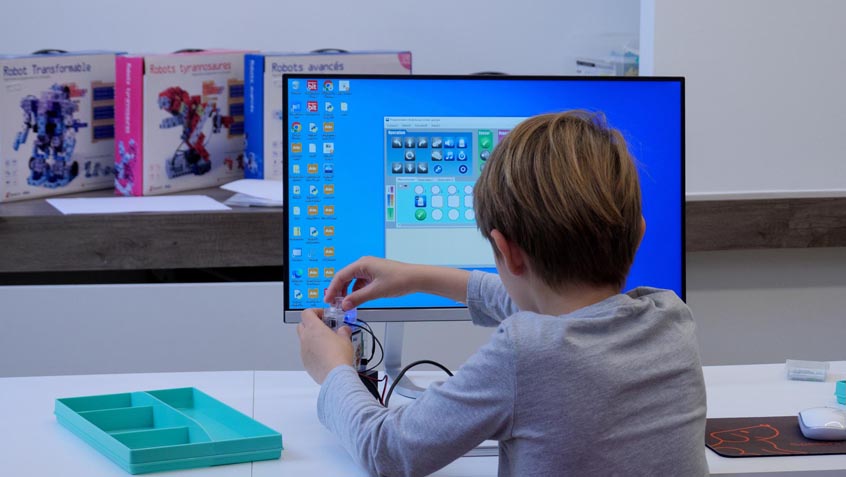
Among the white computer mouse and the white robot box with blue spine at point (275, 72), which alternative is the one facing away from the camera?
the white computer mouse

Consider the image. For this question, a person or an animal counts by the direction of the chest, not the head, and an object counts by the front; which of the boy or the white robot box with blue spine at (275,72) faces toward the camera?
the white robot box with blue spine

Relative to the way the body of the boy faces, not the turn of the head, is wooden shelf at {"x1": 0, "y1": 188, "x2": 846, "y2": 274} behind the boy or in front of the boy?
in front

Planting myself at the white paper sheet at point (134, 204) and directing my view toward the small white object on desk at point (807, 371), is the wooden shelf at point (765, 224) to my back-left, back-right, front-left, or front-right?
front-left

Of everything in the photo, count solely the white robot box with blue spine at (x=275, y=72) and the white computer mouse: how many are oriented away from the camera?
1

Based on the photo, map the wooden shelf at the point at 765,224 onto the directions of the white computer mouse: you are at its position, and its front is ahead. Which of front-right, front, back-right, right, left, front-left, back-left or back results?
front

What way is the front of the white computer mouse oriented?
away from the camera

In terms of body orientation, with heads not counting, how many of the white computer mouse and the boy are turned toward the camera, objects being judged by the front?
0

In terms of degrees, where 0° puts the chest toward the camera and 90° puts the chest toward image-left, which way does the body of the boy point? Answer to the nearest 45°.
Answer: approximately 135°

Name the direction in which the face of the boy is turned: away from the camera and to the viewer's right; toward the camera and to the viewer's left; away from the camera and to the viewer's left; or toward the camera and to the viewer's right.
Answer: away from the camera and to the viewer's left

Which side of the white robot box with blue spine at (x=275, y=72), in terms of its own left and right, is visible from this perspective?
front

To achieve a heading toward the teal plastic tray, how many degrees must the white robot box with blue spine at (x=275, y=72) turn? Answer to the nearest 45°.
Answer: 0° — it already faces it
